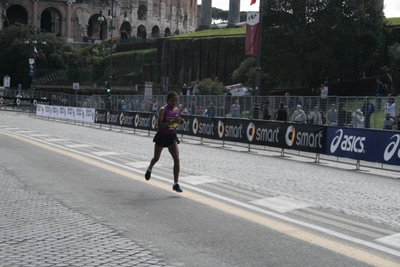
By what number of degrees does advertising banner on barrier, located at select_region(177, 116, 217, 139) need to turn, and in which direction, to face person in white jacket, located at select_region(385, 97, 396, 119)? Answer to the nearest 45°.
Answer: approximately 90° to its left

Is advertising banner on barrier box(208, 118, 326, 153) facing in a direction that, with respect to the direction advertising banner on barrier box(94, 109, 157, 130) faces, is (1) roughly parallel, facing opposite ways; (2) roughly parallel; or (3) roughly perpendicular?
roughly parallel

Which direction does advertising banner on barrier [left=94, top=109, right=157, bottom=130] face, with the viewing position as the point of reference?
facing the viewer and to the left of the viewer

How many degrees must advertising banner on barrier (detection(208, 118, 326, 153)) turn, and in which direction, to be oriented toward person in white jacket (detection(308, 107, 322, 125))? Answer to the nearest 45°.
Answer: approximately 180°

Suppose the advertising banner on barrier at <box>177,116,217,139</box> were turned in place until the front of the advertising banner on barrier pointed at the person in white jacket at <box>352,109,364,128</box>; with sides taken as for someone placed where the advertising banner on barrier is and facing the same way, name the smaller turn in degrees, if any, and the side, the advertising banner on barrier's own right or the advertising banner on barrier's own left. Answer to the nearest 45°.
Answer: approximately 90° to the advertising banner on barrier's own left

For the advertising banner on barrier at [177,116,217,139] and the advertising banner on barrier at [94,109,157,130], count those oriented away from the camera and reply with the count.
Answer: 0

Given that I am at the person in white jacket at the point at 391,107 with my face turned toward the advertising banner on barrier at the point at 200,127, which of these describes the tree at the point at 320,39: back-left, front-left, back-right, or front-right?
front-right

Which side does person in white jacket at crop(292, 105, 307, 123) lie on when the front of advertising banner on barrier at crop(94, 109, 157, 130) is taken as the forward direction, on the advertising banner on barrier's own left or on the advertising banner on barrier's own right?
on the advertising banner on barrier's own left

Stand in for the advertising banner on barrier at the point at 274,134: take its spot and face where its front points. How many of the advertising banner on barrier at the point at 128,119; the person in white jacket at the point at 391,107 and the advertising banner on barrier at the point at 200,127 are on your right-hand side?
2

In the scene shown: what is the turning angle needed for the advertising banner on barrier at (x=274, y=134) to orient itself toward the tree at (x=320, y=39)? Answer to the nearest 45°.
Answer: approximately 135° to its right

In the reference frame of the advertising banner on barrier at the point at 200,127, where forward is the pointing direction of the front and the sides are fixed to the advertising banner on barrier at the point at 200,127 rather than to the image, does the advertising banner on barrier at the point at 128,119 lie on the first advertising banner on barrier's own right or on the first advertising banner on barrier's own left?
on the first advertising banner on barrier's own right

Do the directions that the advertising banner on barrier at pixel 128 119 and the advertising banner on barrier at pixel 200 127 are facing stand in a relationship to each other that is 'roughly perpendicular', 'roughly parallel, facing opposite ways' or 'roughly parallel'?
roughly parallel
